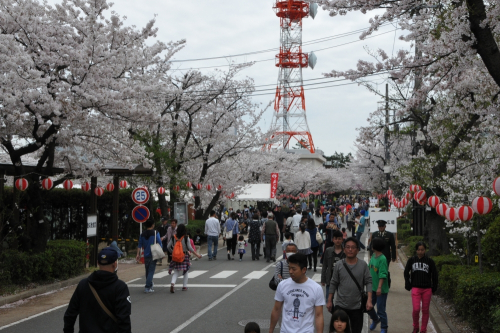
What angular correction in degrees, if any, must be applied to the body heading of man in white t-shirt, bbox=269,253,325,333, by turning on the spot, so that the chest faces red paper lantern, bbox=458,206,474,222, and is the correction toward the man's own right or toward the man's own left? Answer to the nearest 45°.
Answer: approximately 135° to the man's own left

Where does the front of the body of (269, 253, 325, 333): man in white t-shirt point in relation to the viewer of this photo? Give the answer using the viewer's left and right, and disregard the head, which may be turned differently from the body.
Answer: facing the viewer

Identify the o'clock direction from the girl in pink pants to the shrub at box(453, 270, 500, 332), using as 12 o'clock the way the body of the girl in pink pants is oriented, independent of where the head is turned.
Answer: The shrub is roughly at 9 o'clock from the girl in pink pants.

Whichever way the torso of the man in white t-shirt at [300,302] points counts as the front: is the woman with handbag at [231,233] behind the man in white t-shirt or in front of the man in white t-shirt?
behind

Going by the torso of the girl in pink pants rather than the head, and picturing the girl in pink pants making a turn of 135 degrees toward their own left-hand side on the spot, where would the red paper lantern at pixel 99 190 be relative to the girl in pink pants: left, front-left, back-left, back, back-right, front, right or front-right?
left

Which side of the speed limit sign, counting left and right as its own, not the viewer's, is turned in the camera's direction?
front

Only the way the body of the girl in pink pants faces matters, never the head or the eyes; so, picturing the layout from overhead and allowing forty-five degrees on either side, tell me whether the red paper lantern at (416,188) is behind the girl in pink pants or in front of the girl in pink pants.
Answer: behind

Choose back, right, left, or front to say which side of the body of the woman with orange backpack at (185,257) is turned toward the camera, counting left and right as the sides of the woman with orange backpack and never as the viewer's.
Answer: back

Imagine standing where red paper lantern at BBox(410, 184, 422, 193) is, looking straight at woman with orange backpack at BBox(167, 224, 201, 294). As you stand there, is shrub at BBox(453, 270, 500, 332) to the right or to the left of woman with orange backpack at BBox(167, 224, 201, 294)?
left

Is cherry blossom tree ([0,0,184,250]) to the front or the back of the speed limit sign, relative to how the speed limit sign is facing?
to the front

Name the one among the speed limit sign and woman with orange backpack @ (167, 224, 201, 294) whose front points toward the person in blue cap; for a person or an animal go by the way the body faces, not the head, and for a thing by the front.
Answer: the speed limit sign

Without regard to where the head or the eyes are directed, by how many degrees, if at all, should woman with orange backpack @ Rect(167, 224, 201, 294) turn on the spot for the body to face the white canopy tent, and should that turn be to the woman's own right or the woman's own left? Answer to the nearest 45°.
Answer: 0° — they already face it

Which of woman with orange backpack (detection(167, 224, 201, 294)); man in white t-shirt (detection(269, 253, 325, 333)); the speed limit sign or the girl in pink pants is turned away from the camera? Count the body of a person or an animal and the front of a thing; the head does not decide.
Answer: the woman with orange backpack

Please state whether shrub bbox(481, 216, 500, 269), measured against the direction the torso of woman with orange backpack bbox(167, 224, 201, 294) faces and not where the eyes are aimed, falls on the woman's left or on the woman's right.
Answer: on the woman's right
